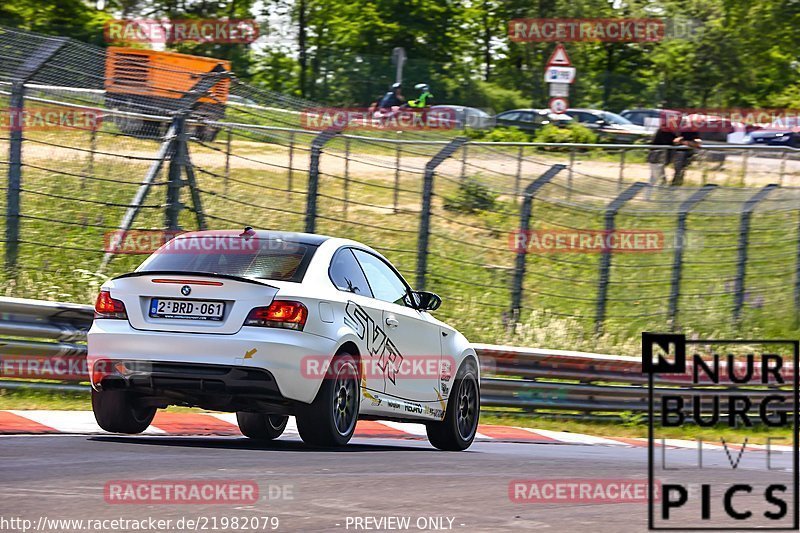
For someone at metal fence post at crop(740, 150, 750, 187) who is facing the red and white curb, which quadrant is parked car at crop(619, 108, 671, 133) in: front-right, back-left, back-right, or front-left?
back-right

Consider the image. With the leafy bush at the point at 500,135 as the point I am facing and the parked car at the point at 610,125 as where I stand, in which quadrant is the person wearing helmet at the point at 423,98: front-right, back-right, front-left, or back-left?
front-right

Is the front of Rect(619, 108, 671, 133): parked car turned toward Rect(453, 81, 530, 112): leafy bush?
yes

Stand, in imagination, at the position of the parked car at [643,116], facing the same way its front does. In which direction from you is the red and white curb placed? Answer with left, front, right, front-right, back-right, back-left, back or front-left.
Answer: left

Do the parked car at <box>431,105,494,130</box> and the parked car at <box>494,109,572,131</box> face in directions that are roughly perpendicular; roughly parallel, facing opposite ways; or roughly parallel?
roughly parallel

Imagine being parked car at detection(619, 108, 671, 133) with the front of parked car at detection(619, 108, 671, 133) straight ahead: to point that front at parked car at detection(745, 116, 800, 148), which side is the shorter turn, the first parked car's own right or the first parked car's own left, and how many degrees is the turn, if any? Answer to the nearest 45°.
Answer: approximately 135° to the first parked car's own right

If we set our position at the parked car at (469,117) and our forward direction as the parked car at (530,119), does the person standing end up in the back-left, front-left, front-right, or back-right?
front-right

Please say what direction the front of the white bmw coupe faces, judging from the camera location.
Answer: facing away from the viewer and to the right of the viewer

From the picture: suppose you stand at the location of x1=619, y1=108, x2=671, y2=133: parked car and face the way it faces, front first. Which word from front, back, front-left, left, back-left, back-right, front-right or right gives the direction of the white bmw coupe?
left

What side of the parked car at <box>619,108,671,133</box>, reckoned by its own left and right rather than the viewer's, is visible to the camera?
left
